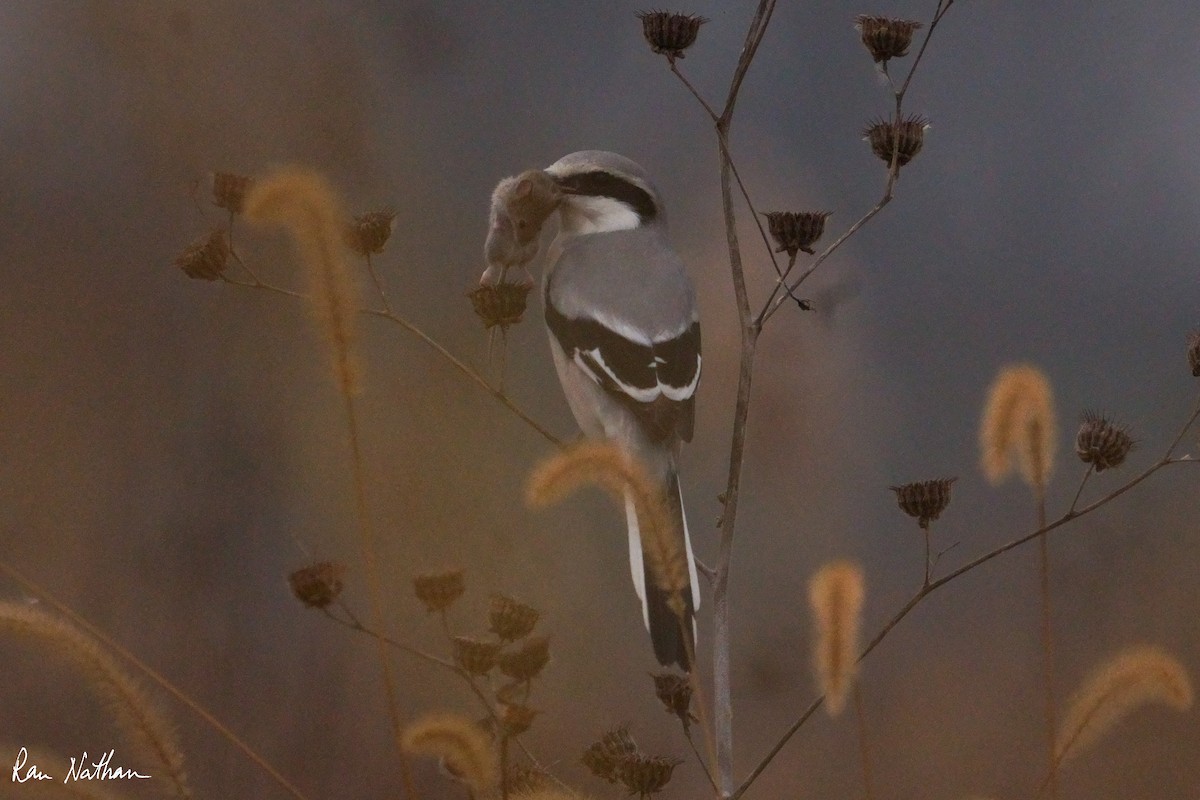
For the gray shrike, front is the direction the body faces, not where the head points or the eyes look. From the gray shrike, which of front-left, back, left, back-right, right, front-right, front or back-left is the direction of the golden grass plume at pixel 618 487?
back-left

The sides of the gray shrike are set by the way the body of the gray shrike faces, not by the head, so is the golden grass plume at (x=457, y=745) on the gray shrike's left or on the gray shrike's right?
on the gray shrike's left

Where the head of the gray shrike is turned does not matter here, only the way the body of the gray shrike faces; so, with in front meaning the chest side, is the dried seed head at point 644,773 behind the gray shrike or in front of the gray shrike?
behind

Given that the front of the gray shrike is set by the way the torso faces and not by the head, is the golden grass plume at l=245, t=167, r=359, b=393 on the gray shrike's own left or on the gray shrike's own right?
on the gray shrike's own left

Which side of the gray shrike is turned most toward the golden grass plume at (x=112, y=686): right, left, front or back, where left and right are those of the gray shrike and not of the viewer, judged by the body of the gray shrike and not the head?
left

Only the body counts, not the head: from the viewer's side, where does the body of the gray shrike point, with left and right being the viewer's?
facing away from the viewer and to the left of the viewer

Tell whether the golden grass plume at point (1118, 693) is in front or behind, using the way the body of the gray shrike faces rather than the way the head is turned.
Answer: behind
